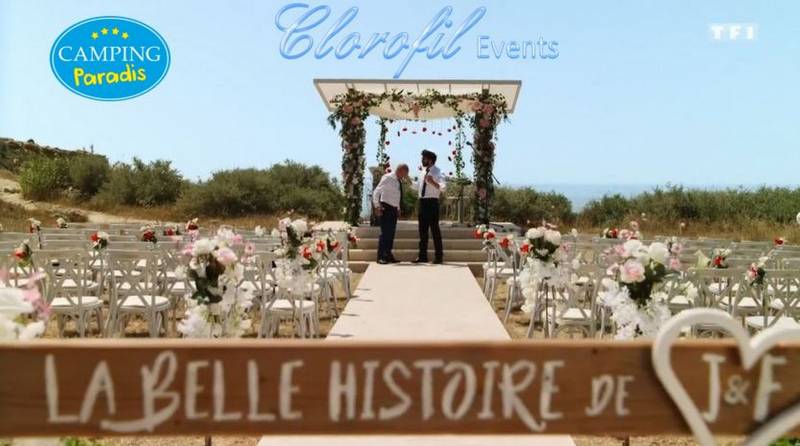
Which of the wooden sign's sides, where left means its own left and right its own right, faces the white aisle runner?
back

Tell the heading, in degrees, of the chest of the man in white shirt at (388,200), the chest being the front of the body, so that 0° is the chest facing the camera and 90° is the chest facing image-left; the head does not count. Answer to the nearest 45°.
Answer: approximately 270°

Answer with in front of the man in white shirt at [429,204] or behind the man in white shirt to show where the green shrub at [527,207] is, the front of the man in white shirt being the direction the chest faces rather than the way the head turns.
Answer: behind

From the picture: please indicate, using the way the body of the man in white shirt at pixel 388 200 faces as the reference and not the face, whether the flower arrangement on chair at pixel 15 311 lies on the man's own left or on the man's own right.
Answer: on the man's own right

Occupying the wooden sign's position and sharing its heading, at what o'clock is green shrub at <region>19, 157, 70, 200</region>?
The green shrub is roughly at 5 o'clock from the wooden sign.

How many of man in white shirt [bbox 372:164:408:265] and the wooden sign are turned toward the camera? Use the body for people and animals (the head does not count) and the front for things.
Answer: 1

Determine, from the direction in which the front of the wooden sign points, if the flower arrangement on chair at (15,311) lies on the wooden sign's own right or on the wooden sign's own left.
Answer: on the wooden sign's own right

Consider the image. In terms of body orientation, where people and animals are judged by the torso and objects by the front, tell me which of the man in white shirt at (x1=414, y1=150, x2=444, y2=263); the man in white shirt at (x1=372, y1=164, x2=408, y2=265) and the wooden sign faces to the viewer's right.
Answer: the man in white shirt at (x1=372, y1=164, x2=408, y2=265)

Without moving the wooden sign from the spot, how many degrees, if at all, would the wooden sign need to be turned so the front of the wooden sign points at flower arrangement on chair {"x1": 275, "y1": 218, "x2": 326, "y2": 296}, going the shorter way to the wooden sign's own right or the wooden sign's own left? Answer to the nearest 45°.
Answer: approximately 180°

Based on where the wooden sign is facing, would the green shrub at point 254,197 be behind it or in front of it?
behind

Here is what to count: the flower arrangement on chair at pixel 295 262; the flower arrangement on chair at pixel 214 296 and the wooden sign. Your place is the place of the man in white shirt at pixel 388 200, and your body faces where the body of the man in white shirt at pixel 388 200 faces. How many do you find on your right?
3

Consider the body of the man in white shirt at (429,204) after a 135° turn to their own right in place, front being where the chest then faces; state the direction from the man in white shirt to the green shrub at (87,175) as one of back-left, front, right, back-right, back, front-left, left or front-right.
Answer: front-left
